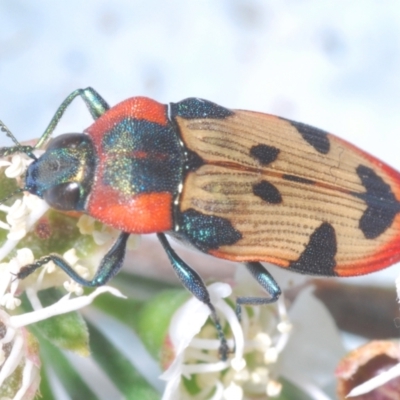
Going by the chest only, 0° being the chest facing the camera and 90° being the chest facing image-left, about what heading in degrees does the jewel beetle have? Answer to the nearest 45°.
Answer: approximately 90°
